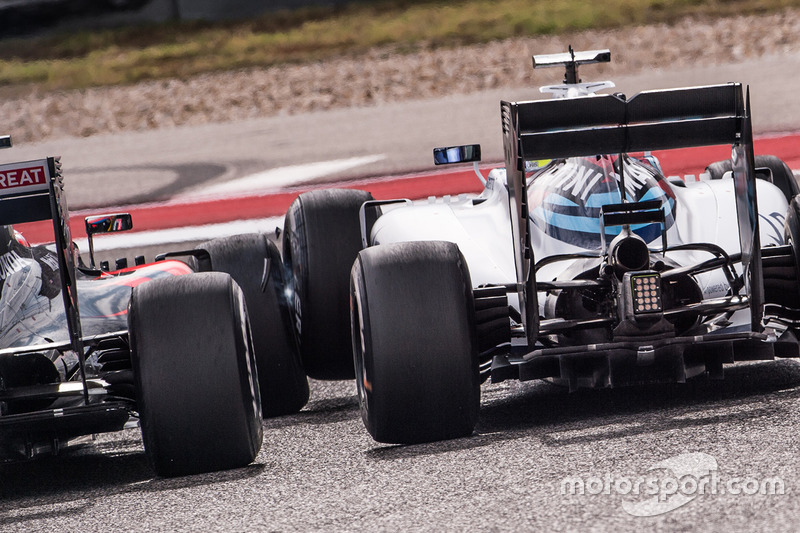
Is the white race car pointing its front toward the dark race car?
no

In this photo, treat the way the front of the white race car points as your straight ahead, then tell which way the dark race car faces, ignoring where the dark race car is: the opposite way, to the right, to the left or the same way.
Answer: the same way

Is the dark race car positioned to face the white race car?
no

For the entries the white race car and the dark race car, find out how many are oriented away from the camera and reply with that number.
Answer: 2

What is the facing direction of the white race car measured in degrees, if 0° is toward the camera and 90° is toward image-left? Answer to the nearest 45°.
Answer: approximately 180°

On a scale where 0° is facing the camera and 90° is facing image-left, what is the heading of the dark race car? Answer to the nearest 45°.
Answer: approximately 180°
